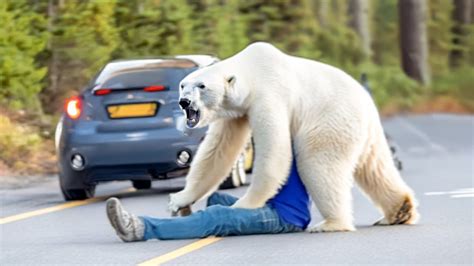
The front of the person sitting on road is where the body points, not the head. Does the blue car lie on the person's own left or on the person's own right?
on the person's own right

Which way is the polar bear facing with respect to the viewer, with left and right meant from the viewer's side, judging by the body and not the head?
facing to the left of the viewer

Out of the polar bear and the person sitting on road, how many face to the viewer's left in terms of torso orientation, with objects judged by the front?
2

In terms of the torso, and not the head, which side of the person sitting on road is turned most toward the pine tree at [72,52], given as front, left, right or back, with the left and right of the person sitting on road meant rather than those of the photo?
right

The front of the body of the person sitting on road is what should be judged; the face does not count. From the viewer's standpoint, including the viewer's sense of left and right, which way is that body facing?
facing to the left of the viewer
